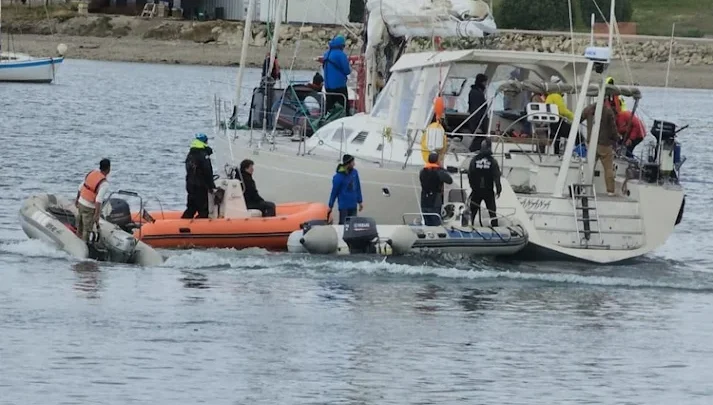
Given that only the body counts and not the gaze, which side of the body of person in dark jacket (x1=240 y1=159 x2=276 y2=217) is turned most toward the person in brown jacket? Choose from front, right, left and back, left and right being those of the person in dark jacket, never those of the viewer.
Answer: front

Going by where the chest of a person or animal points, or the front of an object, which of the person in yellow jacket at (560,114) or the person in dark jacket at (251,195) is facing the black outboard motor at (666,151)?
the person in dark jacket

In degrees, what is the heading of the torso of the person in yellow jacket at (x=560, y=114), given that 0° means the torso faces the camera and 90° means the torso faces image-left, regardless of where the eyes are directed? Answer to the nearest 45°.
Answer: approximately 90°

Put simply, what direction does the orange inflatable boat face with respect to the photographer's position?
facing to the right of the viewer

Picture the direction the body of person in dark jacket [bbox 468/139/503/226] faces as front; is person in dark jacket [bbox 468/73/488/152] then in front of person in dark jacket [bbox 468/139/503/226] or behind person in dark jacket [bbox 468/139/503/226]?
in front

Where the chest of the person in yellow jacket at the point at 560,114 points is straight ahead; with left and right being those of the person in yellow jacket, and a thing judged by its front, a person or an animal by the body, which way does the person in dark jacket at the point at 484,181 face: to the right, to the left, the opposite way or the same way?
to the right

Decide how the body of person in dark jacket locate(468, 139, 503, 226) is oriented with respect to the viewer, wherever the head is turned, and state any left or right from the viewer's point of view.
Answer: facing away from the viewer

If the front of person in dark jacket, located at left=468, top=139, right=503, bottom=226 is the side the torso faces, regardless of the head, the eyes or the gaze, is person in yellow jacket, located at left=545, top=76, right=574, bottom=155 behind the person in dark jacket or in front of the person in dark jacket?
in front

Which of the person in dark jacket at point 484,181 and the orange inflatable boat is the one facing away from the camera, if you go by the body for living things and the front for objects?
the person in dark jacket

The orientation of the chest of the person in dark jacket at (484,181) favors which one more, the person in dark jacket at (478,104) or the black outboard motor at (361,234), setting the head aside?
the person in dark jacket

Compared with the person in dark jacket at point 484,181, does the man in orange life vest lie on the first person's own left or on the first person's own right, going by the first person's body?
on the first person's own left
